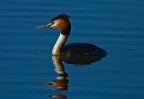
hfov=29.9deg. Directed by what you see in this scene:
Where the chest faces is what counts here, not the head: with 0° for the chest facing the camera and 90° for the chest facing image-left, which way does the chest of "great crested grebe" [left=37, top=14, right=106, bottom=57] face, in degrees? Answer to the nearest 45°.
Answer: approximately 90°
